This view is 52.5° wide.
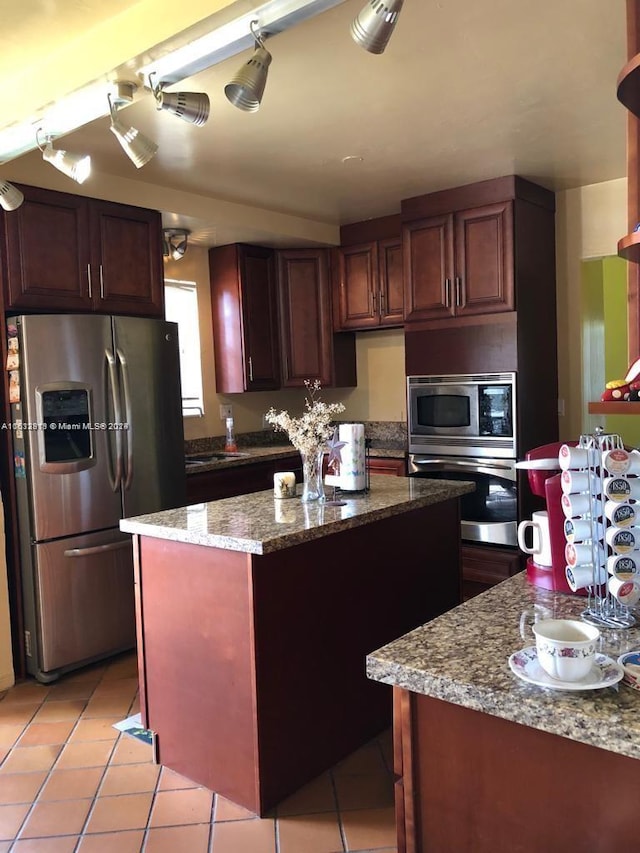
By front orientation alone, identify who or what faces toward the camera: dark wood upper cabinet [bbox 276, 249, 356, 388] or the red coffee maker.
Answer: the dark wood upper cabinet

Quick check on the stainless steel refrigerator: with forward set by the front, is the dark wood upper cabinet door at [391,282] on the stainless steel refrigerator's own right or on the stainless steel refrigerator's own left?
on the stainless steel refrigerator's own left

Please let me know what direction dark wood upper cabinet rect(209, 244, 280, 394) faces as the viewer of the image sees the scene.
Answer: facing the viewer and to the right of the viewer

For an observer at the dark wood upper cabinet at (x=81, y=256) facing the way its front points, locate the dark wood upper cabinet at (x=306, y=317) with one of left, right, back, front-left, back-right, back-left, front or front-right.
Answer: left

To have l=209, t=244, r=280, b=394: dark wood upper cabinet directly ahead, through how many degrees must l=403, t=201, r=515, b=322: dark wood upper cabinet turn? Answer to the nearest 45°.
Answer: approximately 45° to its right

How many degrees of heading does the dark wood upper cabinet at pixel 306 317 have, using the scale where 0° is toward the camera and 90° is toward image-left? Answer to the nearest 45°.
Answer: approximately 0°

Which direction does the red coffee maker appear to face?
to the viewer's left

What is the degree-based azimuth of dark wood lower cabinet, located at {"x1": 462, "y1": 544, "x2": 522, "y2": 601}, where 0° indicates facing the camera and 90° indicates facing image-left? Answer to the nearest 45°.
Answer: approximately 45°

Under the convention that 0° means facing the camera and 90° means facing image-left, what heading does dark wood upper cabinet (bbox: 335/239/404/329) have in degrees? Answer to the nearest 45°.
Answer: approximately 45°

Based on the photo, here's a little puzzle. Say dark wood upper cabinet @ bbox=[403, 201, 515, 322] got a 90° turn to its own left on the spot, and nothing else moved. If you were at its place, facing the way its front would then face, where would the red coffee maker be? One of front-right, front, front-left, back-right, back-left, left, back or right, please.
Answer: front-right

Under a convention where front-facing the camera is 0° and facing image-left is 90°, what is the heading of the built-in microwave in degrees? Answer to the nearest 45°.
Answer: approximately 45°

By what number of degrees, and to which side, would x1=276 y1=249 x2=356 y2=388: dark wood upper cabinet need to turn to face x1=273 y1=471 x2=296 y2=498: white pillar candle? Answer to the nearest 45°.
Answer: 0° — it already faces it

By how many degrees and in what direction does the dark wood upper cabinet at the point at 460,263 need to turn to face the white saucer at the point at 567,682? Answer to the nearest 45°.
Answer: approximately 45° to its left

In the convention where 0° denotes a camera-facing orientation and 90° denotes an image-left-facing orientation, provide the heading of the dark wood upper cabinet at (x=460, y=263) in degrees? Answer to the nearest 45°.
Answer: approximately 45°

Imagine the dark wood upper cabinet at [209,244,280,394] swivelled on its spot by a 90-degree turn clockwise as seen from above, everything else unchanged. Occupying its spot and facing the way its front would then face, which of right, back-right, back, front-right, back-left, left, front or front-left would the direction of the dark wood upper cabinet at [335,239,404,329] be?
back-left

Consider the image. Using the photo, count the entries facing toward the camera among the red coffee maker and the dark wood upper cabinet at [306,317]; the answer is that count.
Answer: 1
